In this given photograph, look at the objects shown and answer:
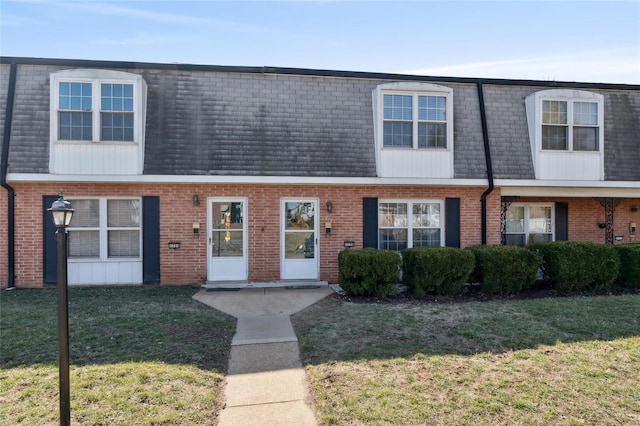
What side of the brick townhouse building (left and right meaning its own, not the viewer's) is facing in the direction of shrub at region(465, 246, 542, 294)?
left

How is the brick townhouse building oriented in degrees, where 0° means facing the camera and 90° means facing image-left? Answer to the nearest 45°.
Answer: approximately 0°

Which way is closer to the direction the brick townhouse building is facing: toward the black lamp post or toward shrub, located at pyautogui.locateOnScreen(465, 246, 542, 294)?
the black lamp post

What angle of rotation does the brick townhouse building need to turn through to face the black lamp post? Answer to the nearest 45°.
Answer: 0° — it already faces it

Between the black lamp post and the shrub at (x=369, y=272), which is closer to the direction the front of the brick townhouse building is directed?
the black lamp post

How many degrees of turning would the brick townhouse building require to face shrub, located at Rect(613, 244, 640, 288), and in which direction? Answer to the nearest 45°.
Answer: approximately 90° to its left

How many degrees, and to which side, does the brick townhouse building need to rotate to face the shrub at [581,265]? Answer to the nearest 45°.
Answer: approximately 90° to its left
